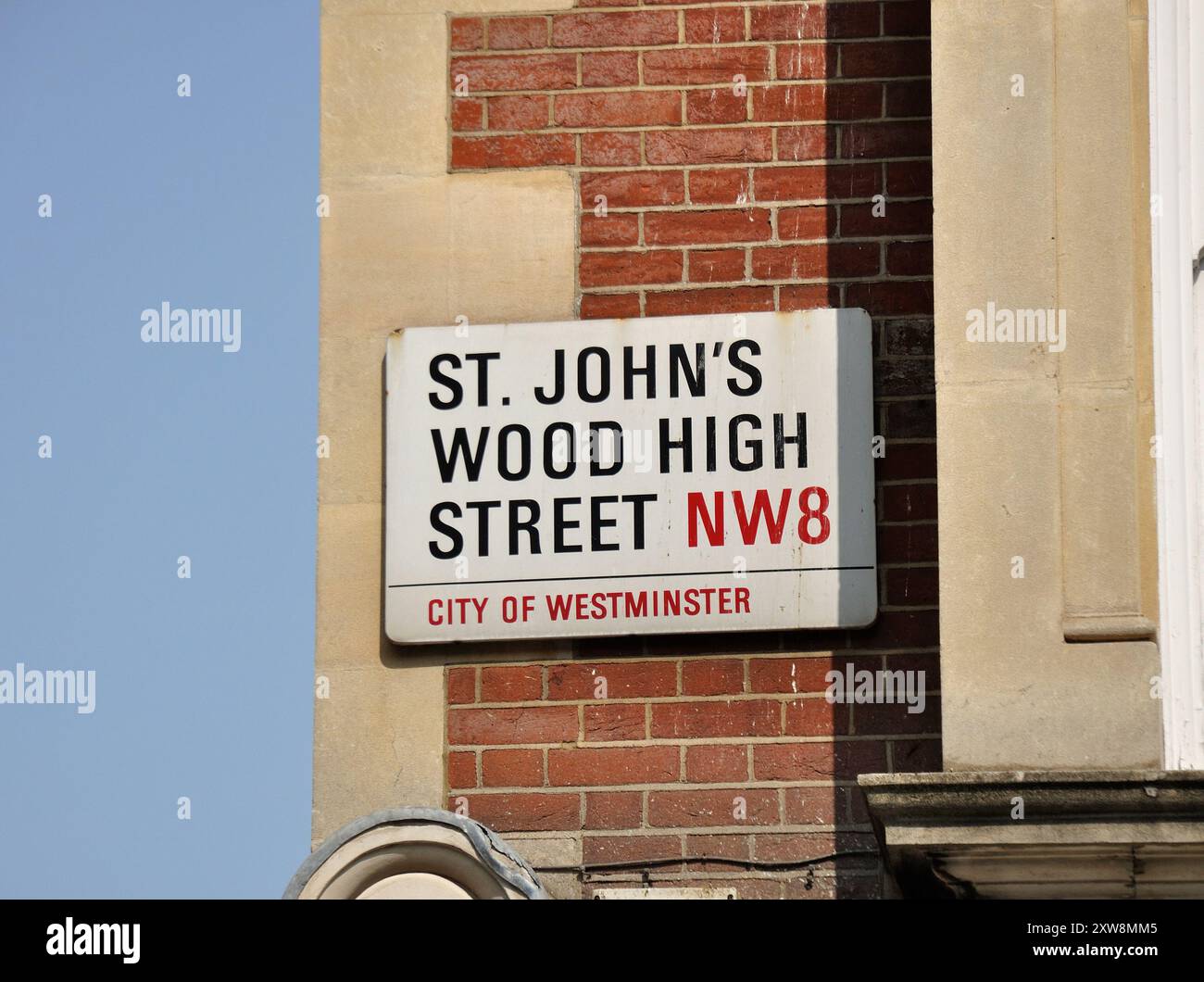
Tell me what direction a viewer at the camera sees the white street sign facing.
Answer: facing the viewer
